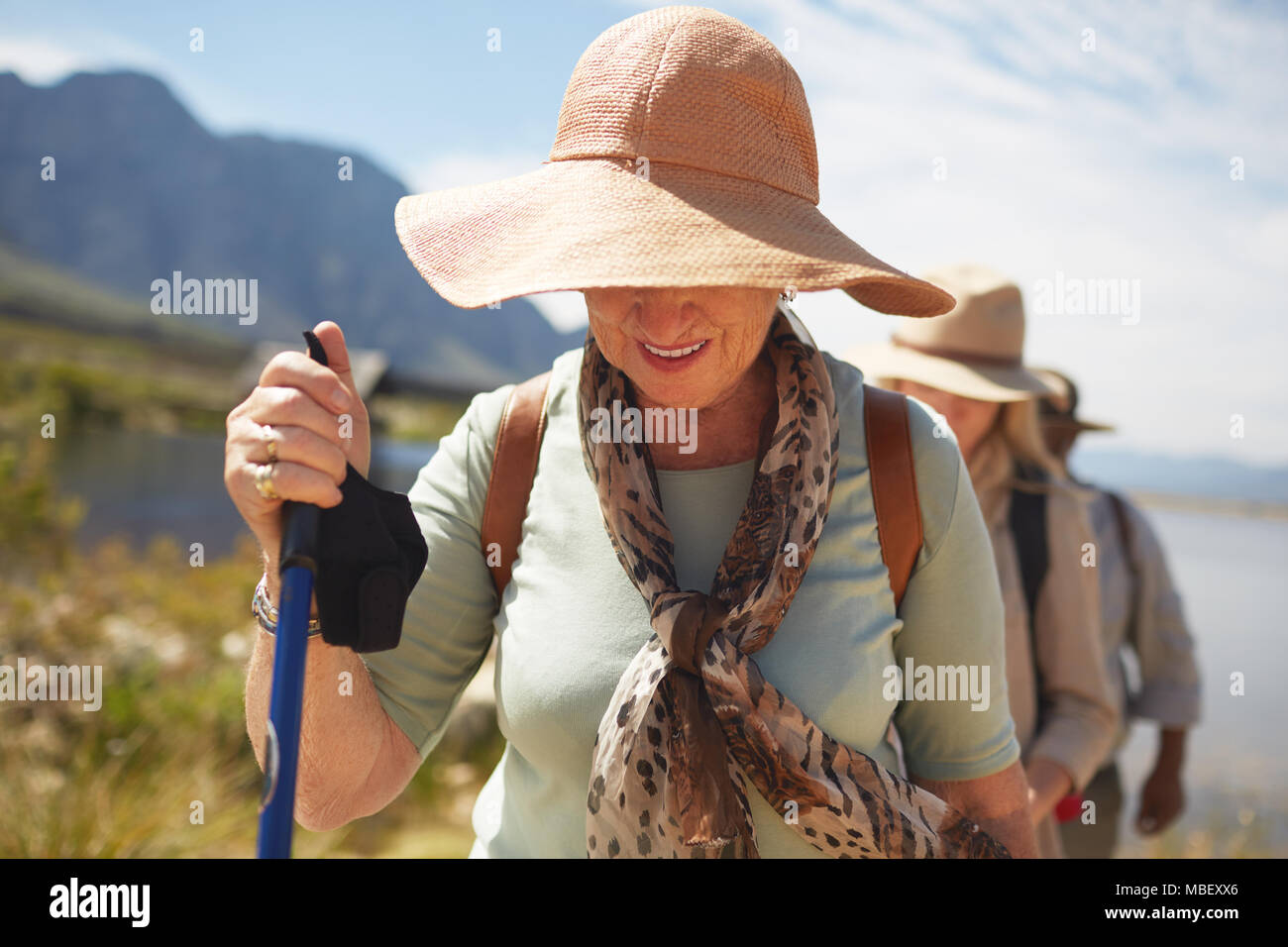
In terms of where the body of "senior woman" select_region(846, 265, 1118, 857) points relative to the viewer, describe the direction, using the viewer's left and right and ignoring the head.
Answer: facing the viewer and to the left of the viewer

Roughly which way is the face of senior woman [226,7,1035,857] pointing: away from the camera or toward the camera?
toward the camera

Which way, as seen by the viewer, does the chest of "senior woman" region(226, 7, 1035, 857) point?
toward the camera
